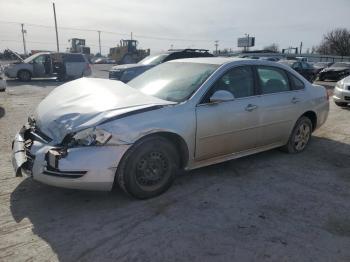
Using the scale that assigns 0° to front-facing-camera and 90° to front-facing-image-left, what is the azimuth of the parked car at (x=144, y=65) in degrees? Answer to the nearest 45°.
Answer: approximately 45°

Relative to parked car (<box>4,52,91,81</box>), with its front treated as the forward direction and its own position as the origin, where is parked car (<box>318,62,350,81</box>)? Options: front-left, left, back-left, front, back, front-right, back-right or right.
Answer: back

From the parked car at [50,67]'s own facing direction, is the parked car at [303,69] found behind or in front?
behind

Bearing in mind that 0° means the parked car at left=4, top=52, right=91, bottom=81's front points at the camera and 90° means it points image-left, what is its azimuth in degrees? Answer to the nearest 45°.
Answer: approximately 90°

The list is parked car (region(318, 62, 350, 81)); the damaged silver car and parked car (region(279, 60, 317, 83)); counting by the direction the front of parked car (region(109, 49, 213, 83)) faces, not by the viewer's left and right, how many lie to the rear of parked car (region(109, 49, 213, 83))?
2

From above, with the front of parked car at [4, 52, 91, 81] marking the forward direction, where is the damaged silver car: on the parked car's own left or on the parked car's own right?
on the parked car's own left

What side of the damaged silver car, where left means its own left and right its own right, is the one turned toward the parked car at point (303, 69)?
back
